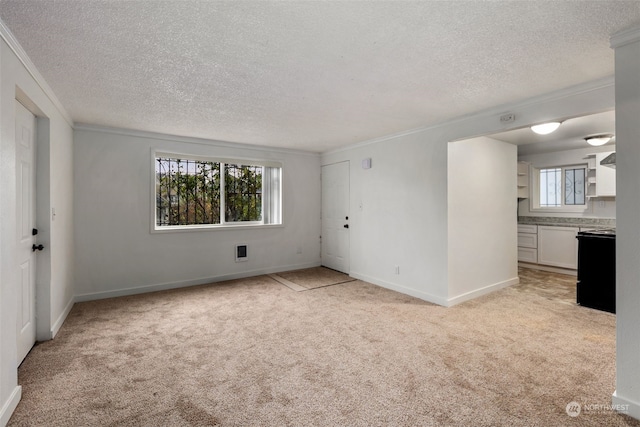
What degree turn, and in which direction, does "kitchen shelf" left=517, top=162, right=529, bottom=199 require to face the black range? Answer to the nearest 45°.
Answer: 0° — it already faces it

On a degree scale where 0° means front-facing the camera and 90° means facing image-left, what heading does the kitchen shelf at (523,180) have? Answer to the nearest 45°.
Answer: approximately 0°

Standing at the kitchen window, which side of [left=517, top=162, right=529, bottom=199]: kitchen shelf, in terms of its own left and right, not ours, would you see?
left

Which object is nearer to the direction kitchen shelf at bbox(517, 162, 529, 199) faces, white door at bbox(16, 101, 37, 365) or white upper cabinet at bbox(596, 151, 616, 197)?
the white door

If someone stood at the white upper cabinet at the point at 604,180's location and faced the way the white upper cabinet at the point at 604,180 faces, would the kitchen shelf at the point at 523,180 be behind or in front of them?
in front
